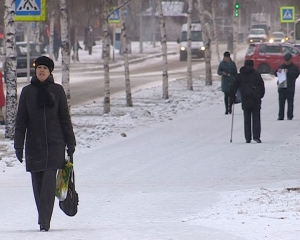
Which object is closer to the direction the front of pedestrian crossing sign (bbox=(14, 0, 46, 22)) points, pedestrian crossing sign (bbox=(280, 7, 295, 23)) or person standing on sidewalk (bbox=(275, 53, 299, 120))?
the person standing on sidewalk

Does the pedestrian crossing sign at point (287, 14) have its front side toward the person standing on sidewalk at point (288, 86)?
yes

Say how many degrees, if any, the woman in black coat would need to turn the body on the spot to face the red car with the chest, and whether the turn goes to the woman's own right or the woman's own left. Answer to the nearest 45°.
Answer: approximately 180°

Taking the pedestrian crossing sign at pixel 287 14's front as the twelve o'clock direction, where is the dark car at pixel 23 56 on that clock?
The dark car is roughly at 2 o'clock from the pedestrian crossing sign.

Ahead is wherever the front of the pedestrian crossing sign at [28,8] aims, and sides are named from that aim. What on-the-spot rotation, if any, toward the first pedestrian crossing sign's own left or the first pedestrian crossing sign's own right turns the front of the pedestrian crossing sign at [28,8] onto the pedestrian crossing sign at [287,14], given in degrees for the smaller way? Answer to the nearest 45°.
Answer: approximately 135° to the first pedestrian crossing sign's own left

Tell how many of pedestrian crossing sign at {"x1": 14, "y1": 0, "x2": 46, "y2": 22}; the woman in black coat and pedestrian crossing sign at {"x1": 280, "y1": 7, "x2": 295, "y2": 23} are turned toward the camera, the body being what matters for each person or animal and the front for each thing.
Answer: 3

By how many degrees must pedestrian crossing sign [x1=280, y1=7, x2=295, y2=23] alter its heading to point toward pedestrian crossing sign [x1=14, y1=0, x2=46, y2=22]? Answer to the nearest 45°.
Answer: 0° — it already faces it

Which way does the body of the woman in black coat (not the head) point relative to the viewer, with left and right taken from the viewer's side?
facing the viewer
